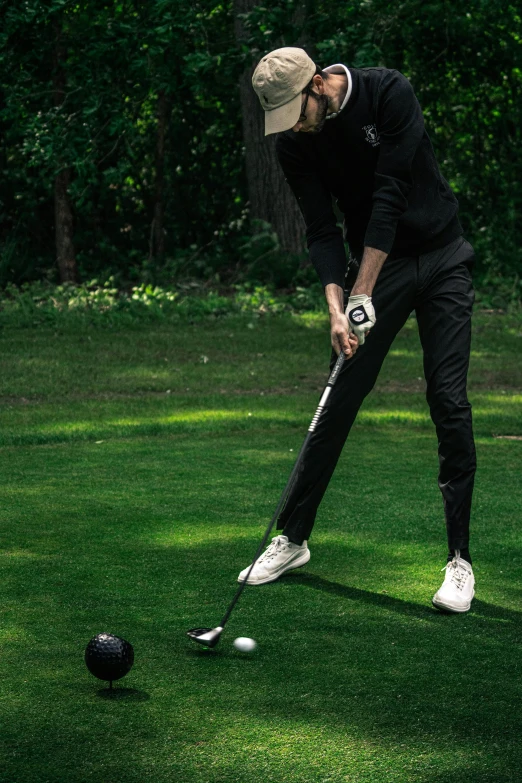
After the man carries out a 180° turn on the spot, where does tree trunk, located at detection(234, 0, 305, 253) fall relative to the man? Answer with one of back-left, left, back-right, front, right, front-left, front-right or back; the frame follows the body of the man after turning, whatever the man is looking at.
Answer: front-left

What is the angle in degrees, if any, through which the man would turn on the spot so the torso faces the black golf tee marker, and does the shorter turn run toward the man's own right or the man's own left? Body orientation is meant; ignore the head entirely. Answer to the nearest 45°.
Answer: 0° — they already face it

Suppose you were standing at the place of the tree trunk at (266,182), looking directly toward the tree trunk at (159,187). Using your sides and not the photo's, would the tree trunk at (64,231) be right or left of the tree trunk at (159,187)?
left

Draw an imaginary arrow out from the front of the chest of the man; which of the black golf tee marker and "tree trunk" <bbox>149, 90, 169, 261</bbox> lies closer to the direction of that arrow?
the black golf tee marker

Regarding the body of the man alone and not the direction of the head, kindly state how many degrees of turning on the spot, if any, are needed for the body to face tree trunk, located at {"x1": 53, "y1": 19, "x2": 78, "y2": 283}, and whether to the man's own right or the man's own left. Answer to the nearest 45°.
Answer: approximately 135° to the man's own right

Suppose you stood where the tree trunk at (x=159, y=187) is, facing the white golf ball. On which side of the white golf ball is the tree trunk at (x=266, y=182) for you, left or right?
left

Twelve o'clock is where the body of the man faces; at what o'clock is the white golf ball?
The white golf ball is roughly at 11 o'clock from the man.

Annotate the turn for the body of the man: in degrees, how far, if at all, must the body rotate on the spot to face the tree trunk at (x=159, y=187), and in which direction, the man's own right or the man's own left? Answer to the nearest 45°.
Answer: approximately 135° to the man's own right

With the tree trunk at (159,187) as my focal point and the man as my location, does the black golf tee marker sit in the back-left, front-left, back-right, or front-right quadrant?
back-left

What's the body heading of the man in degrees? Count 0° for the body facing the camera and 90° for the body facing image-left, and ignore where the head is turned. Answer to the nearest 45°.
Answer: approximately 45°
